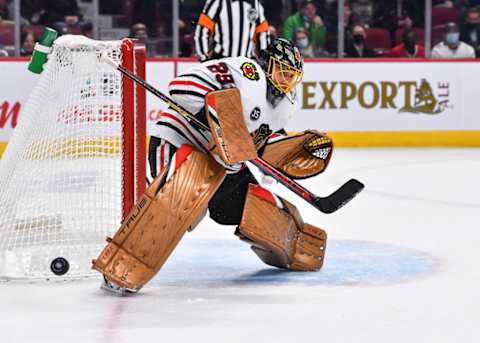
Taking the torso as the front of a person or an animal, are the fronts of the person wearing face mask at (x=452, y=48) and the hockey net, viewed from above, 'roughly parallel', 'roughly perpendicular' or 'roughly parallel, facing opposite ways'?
roughly perpendicular

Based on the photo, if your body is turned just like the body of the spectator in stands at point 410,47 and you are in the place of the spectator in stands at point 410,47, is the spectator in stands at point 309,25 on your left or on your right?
on your right

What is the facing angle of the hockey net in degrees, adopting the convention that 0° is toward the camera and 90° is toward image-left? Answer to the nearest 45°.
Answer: approximately 270°

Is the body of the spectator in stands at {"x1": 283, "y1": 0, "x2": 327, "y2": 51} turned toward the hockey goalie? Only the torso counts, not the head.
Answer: yes

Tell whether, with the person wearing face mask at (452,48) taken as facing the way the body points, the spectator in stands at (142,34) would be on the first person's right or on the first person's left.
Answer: on the first person's right

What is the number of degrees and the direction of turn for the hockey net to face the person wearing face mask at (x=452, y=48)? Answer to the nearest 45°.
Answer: approximately 45° to its left
